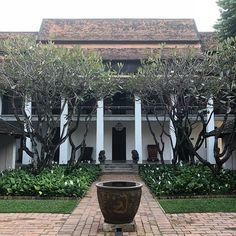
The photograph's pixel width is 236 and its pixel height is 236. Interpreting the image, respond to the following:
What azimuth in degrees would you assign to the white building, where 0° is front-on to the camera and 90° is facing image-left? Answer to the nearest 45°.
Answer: approximately 0°

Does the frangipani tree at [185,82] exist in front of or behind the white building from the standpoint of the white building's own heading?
in front

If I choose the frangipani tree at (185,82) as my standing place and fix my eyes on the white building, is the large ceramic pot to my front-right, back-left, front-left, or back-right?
back-left

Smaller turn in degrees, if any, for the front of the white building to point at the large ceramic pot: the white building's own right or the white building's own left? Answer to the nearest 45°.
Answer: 0° — it already faces it

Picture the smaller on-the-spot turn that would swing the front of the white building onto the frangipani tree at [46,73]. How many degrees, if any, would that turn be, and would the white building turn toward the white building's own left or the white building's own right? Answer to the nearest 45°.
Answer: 0° — it already faces it
